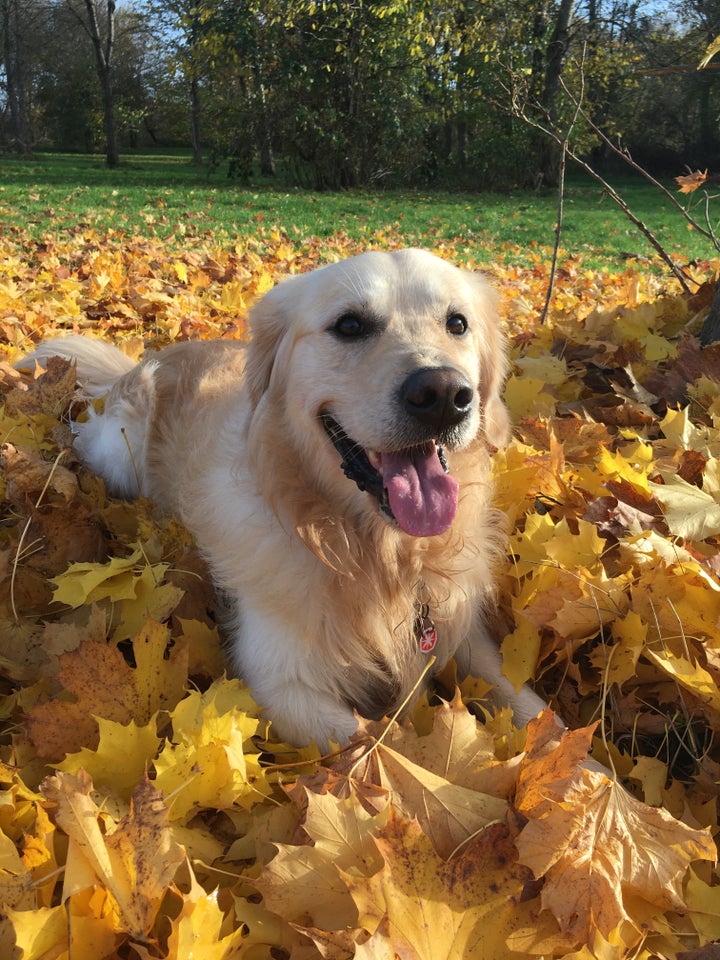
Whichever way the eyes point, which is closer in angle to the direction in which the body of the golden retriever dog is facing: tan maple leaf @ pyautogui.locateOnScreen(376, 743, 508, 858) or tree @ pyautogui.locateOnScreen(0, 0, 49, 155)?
the tan maple leaf

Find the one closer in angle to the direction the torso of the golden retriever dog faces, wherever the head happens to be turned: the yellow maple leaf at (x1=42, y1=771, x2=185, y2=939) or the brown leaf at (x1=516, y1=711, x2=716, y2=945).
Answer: the brown leaf

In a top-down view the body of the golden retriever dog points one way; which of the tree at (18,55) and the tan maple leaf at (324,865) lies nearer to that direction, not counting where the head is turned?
the tan maple leaf

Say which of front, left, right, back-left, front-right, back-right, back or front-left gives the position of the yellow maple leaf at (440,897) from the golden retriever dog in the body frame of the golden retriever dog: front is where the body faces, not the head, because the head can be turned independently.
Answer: front-right

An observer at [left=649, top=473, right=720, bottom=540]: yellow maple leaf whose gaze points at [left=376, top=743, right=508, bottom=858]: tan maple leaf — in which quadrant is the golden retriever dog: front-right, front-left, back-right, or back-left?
front-right

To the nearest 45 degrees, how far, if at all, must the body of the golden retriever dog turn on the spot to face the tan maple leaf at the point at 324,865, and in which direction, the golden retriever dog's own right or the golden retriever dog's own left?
approximately 45° to the golden retriever dog's own right

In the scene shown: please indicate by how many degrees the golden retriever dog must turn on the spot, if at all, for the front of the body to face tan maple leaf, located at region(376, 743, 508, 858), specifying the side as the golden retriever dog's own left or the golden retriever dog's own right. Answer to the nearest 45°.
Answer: approximately 45° to the golden retriever dog's own right

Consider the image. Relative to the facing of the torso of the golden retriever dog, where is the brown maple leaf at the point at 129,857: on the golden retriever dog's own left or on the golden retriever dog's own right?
on the golden retriever dog's own right

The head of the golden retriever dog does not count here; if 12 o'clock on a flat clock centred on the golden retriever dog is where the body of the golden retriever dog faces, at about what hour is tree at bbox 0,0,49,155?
The tree is roughly at 7 o'clock from the golden retriever dog.

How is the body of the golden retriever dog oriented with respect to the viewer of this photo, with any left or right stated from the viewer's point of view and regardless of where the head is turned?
facing the viewer and to the right of the viewer

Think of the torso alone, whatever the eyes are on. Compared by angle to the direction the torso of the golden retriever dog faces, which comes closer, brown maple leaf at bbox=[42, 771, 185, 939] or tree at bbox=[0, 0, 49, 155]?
the brown maple leaf

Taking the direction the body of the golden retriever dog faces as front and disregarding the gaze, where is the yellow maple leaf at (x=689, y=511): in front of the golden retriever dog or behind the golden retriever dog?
in front
